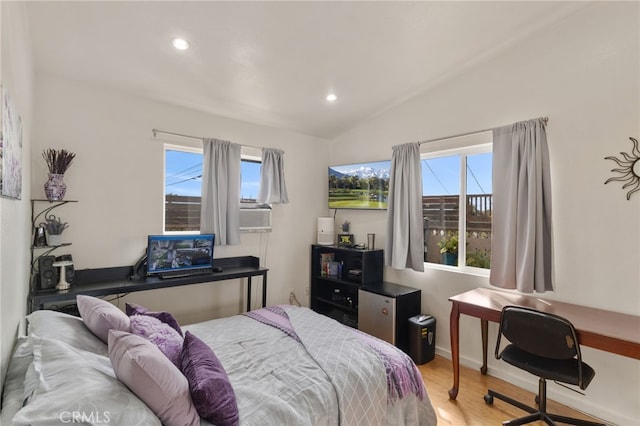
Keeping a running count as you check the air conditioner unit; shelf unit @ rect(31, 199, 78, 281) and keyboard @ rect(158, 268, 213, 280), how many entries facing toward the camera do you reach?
2

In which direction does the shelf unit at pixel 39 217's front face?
to the viewer's right

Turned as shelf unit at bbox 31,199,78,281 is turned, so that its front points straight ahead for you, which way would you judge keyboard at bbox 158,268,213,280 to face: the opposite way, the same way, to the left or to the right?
to the right

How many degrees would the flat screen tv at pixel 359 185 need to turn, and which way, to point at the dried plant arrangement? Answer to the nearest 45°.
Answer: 0° — it already faces it

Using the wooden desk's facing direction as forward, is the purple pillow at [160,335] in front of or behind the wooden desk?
in front

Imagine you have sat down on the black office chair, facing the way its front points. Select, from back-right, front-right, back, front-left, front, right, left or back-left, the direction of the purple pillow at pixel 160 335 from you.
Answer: back
